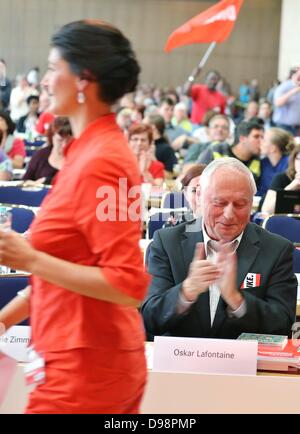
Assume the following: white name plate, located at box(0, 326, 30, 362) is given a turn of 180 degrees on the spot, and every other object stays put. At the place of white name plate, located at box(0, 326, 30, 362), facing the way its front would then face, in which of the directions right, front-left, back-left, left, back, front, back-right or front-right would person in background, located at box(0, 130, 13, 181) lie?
front

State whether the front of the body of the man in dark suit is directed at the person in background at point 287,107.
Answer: no

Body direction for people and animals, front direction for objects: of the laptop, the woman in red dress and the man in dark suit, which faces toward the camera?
the man in dark suit

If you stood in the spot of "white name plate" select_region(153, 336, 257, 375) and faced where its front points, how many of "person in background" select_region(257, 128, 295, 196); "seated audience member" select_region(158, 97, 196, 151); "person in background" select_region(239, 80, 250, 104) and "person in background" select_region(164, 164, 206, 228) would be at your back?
4

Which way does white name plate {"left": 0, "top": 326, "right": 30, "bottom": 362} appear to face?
toward the camera

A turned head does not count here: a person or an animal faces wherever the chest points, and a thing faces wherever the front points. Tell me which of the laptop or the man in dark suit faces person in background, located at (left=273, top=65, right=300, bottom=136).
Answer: the laptop

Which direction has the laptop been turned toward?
away from the camera

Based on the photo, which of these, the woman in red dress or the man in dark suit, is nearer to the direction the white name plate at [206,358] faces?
the woman in red dress

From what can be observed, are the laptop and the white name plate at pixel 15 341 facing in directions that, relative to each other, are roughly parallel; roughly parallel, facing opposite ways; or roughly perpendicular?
roughly parallel, facing opposite ways

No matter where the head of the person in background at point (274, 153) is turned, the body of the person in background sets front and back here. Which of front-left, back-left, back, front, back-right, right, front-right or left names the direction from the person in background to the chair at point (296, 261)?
left

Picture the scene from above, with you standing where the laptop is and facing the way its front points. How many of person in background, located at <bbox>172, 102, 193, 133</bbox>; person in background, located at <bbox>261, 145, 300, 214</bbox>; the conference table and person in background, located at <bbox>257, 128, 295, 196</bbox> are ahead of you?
3

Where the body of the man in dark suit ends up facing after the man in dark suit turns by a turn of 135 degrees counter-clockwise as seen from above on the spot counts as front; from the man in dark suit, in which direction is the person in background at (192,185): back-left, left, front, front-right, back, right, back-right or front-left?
front-left

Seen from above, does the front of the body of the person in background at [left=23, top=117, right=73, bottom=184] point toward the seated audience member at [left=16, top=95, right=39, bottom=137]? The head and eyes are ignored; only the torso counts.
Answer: no

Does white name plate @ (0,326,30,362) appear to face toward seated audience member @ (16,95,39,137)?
no

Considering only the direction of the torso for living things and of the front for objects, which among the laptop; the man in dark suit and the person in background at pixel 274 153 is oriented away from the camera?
the laptop

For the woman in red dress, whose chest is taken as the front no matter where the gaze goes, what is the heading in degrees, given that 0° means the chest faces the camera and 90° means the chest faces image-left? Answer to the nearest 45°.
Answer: approximately 90°

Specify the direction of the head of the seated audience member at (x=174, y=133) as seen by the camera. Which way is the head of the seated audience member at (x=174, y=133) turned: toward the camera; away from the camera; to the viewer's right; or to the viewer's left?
toward the camera

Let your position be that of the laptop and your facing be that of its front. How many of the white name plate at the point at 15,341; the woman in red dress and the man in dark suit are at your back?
3

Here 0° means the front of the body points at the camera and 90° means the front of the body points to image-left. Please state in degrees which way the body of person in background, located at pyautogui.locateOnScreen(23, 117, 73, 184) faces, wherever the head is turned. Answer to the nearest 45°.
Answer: approximately 315°

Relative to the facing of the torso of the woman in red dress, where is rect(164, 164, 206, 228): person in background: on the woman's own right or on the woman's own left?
on the woman's own right

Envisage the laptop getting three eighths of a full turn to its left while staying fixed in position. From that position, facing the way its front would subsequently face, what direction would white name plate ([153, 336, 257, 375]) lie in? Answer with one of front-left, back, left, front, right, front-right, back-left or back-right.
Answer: front-left
